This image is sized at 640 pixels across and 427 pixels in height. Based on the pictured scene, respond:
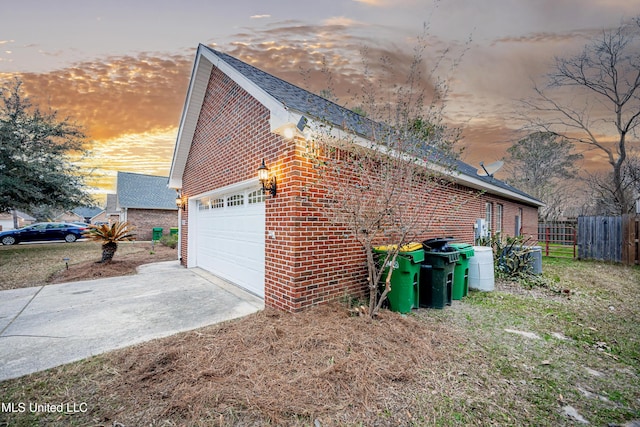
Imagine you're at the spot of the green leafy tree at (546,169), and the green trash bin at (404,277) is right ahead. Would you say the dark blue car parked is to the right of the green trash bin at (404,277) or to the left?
right

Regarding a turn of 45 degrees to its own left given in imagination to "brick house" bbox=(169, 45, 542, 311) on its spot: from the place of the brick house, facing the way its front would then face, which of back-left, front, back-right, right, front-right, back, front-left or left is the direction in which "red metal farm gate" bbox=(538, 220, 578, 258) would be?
back-left

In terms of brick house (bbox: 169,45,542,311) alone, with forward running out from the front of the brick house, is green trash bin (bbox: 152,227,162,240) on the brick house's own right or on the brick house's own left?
on the brick house's own right

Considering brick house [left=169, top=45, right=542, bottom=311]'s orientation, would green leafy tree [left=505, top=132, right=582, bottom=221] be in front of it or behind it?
behind

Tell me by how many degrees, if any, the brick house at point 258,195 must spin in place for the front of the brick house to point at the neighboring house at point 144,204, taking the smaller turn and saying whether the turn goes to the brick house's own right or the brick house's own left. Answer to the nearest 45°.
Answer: approximately 90° to the brick house's own right

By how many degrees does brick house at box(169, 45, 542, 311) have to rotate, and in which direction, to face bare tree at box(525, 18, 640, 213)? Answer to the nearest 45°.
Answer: approximately 180°

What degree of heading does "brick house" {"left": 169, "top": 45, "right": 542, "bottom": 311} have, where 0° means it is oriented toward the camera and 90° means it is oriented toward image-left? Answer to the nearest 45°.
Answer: approximately 45°

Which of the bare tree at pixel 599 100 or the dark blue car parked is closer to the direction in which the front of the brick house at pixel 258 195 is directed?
the dark blue car parked

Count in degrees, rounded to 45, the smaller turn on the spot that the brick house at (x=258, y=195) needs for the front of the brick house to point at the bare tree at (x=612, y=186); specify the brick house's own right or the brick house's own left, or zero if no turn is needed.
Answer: approximately 180°

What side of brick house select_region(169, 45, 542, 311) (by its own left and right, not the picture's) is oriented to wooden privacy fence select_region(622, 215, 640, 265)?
back
